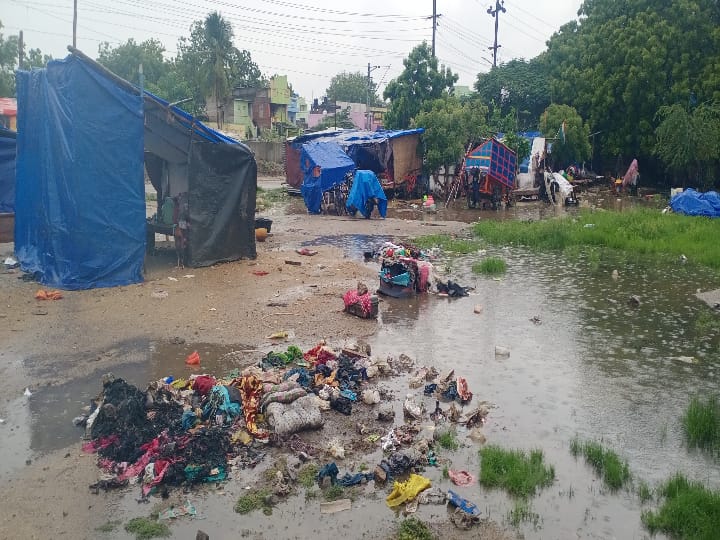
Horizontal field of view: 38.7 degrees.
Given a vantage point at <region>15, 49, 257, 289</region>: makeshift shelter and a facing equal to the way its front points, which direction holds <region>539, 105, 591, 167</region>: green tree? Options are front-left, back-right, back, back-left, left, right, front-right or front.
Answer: left

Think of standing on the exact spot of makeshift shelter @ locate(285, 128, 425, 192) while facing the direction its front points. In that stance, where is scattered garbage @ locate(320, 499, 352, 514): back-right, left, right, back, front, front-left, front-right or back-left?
front

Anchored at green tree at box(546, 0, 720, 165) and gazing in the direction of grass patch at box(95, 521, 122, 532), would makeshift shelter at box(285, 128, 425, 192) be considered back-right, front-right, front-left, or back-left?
front-right

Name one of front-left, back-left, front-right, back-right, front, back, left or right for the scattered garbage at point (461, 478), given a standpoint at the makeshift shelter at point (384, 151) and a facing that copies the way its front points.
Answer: front

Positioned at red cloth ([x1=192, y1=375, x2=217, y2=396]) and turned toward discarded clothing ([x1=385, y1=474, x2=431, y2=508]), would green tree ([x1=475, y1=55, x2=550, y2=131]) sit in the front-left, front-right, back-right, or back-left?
back-left

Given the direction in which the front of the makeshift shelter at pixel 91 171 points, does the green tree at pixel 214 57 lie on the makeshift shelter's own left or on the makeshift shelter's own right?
on the makeshift shelter's own left

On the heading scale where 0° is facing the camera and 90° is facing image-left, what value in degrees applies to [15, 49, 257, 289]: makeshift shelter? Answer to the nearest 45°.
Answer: approximately 315°

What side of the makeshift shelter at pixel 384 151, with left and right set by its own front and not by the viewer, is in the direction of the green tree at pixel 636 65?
left

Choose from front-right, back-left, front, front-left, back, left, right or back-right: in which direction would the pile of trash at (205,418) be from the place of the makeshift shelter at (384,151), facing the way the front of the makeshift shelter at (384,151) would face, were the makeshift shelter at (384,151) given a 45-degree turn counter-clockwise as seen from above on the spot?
front-right

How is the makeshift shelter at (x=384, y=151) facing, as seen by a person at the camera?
facing the viewer

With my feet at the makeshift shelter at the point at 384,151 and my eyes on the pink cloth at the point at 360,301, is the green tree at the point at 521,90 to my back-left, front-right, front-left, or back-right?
back-left

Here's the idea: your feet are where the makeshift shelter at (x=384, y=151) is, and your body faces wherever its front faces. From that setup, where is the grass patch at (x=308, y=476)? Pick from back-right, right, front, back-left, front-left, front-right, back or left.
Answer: front

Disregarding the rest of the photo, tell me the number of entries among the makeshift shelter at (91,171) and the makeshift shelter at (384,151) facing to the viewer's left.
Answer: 0

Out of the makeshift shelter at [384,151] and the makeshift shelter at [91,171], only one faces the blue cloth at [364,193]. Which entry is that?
the makeshift shelter at [384,151]

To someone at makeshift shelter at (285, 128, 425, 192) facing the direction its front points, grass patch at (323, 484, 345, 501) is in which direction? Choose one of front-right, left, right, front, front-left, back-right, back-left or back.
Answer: front

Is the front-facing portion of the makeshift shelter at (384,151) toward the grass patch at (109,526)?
yes
